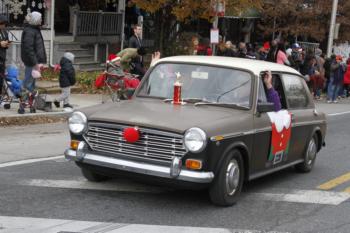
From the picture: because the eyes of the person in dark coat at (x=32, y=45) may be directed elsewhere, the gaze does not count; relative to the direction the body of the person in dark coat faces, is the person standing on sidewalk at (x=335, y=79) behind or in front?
in front

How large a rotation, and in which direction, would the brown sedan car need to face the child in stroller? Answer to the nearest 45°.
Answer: approximately 90° to its right

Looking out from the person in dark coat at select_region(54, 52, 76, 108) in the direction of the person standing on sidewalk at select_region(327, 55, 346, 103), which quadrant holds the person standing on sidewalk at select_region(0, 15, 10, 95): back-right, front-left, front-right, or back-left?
back-left

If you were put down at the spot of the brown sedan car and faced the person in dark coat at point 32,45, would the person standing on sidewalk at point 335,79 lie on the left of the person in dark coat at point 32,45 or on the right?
right

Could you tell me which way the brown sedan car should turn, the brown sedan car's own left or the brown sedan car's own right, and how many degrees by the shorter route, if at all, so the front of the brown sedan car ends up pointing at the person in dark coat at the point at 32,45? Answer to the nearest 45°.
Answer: approximately 90° to the brown sedan car's own right
